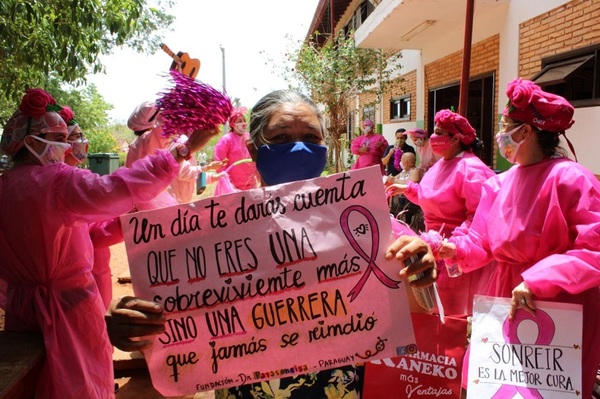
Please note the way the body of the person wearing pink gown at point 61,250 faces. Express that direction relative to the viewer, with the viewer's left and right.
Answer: facing to the right of the viewer

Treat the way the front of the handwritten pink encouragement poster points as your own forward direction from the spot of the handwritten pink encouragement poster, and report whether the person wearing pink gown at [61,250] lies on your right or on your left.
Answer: on your right

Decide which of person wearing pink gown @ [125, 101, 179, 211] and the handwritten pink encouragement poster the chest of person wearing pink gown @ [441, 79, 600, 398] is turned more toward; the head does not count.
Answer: the handwritten pink encouragement poster

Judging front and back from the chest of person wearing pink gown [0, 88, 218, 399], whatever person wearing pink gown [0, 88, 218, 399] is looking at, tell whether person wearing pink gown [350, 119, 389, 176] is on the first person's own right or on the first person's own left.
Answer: on the first person's own left

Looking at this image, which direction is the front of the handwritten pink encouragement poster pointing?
toward the camera

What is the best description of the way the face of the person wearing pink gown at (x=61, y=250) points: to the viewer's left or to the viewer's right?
to the viewer's right

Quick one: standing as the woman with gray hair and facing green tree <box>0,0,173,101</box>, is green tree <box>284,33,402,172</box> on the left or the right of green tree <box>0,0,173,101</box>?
right

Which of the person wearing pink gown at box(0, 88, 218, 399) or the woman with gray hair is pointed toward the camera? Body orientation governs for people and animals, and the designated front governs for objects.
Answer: the woman with gray hair

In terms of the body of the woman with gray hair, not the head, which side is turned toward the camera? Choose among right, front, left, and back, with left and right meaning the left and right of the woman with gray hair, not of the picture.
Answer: front

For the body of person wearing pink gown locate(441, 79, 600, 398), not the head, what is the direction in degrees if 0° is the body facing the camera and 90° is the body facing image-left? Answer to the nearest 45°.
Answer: approximately 45°
